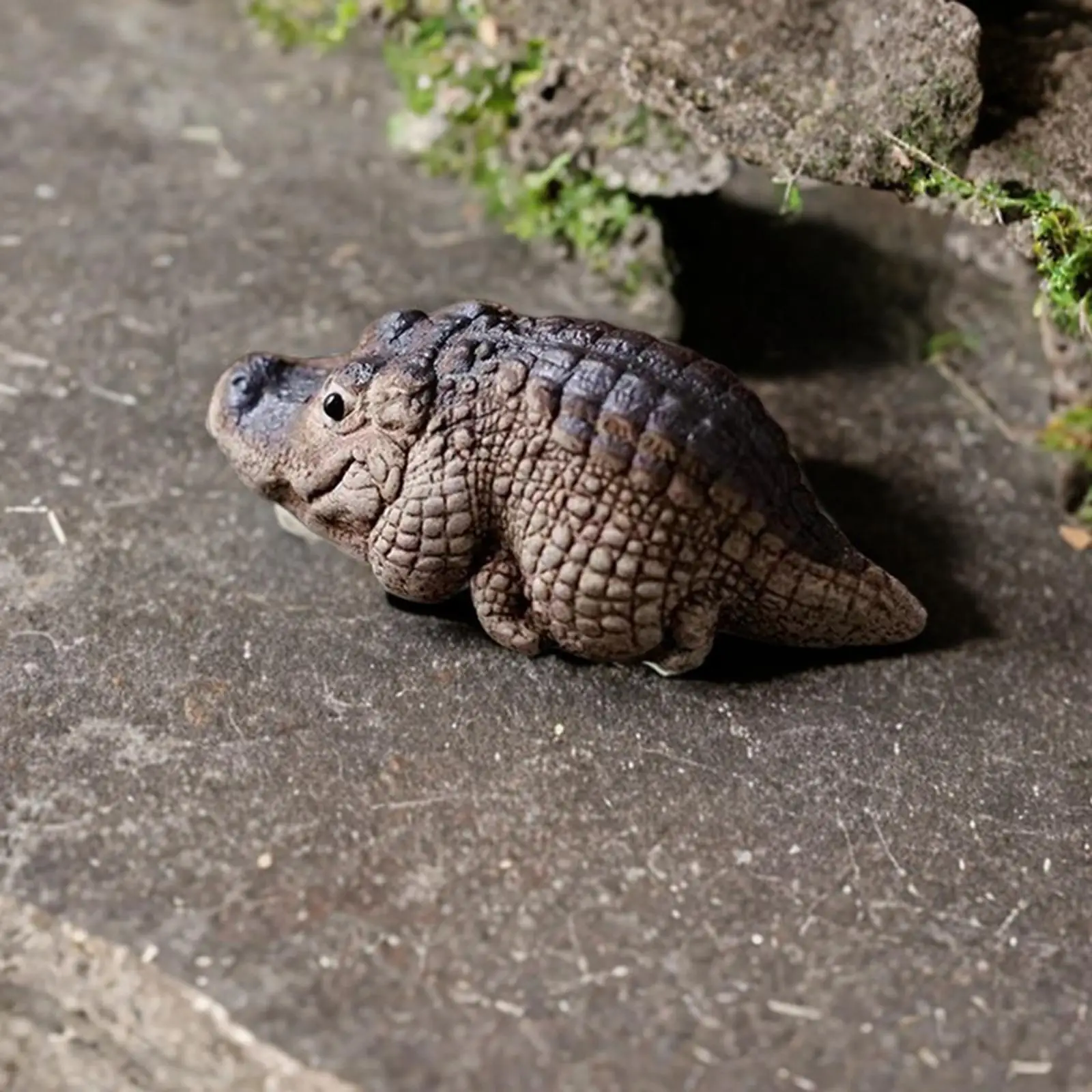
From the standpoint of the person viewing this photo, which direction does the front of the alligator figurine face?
facing to the left of the viewer

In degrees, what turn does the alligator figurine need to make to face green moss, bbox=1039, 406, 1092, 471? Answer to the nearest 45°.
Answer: approximately 135° to its right

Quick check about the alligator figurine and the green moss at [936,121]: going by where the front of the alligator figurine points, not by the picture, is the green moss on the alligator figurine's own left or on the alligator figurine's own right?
on the alligator figurine's own right
